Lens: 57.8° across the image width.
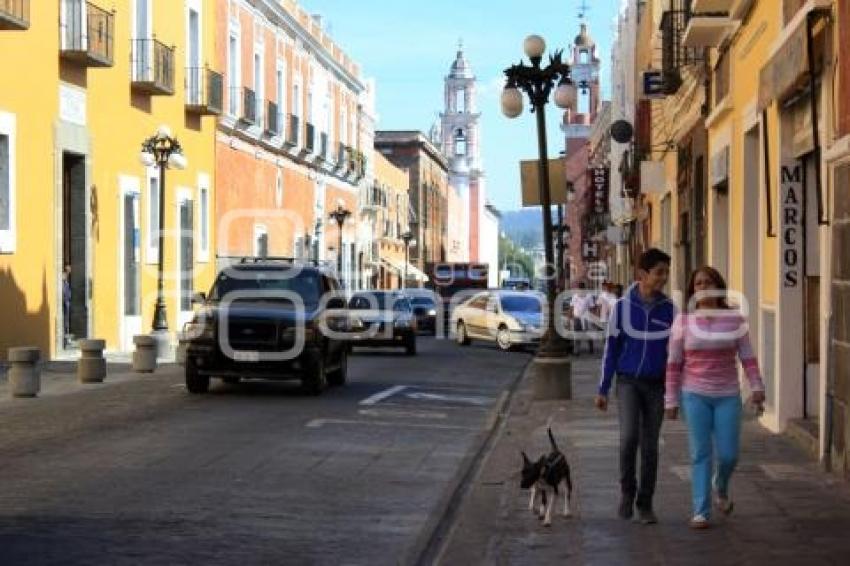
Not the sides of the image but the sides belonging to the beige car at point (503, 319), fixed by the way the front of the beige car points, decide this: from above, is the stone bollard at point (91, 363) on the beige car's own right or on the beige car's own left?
on the beige car's own right

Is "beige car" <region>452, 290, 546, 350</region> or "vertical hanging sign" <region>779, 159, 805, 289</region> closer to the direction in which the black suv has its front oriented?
the vertical hanging sign

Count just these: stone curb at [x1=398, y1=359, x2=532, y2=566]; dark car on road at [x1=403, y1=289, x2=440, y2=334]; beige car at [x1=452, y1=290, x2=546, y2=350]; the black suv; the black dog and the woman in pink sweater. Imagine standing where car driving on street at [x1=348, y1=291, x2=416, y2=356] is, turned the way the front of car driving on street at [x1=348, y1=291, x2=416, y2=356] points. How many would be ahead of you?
4

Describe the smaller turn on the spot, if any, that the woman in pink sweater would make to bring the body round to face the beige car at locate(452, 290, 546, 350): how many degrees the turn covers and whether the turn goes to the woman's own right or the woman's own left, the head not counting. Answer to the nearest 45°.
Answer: approximately 180°

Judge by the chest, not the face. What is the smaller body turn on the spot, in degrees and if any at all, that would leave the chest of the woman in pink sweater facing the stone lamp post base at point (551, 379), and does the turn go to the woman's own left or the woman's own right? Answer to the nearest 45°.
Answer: approximately 180°

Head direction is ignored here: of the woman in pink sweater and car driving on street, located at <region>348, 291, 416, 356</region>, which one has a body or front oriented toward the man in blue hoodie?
the car driving on street

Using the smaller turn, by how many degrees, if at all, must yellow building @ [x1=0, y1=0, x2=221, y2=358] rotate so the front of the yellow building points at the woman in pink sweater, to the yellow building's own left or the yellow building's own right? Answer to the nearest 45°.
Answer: approximately 45° to the yellow building's own right
